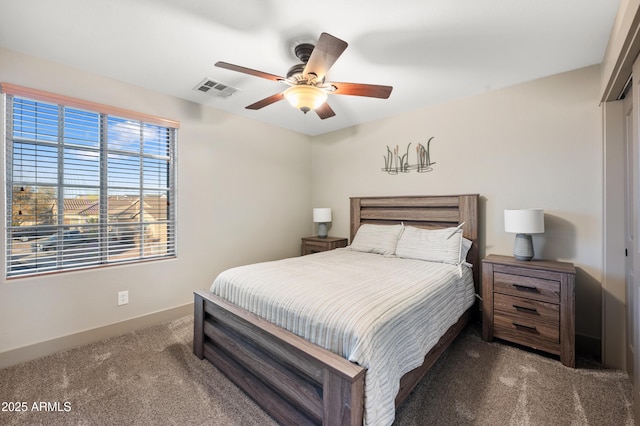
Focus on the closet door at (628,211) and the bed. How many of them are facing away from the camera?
0

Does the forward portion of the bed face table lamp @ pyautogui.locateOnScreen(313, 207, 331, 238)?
no

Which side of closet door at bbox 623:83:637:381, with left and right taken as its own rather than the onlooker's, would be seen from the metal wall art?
front

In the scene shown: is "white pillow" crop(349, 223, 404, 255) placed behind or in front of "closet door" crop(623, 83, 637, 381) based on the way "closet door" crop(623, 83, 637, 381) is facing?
in front

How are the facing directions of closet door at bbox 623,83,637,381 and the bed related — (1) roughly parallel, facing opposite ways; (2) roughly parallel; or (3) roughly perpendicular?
roughly perpendicular

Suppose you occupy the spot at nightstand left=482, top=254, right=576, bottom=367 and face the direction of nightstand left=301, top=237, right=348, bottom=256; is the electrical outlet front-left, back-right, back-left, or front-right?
front-left

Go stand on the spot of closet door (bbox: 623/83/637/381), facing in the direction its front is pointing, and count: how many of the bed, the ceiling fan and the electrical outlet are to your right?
0

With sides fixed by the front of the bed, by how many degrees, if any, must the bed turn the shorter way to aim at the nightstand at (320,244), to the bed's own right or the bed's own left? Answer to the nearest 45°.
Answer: approximately 135° to the bed's own right

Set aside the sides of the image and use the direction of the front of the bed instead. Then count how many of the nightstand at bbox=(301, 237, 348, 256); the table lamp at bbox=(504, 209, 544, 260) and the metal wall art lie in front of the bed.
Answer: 0

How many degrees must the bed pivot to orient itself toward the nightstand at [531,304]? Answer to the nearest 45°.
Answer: approximately 135° to its left

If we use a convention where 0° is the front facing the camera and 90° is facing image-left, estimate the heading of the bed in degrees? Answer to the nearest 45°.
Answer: approximately 45°

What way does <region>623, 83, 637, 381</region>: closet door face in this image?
to the viewer's left

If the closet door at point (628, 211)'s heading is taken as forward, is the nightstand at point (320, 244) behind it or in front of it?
in front

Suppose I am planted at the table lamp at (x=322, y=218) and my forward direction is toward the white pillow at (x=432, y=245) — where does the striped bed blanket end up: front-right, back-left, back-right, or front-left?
front-right

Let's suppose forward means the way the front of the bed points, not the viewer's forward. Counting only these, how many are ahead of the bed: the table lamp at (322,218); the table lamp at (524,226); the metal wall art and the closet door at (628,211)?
0
